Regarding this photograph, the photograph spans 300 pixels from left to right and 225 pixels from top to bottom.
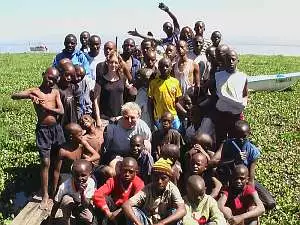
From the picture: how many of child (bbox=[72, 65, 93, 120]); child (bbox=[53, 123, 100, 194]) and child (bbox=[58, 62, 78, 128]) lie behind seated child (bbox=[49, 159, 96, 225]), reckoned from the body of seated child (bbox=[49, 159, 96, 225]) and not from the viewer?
3

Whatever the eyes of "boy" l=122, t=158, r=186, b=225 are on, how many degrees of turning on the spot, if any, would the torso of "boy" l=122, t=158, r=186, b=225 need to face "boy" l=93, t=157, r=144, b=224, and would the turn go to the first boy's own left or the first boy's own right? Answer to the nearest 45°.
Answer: approximately 135° to the first boy's own right

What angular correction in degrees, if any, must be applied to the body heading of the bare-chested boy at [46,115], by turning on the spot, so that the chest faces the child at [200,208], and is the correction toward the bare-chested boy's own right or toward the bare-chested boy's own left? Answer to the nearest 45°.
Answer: approximately 45° to the bare-chested boy's own left

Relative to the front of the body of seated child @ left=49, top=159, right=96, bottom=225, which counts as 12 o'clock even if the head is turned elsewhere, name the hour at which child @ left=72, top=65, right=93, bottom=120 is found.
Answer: The child is roughly at 6 o'clock from the seated child.
